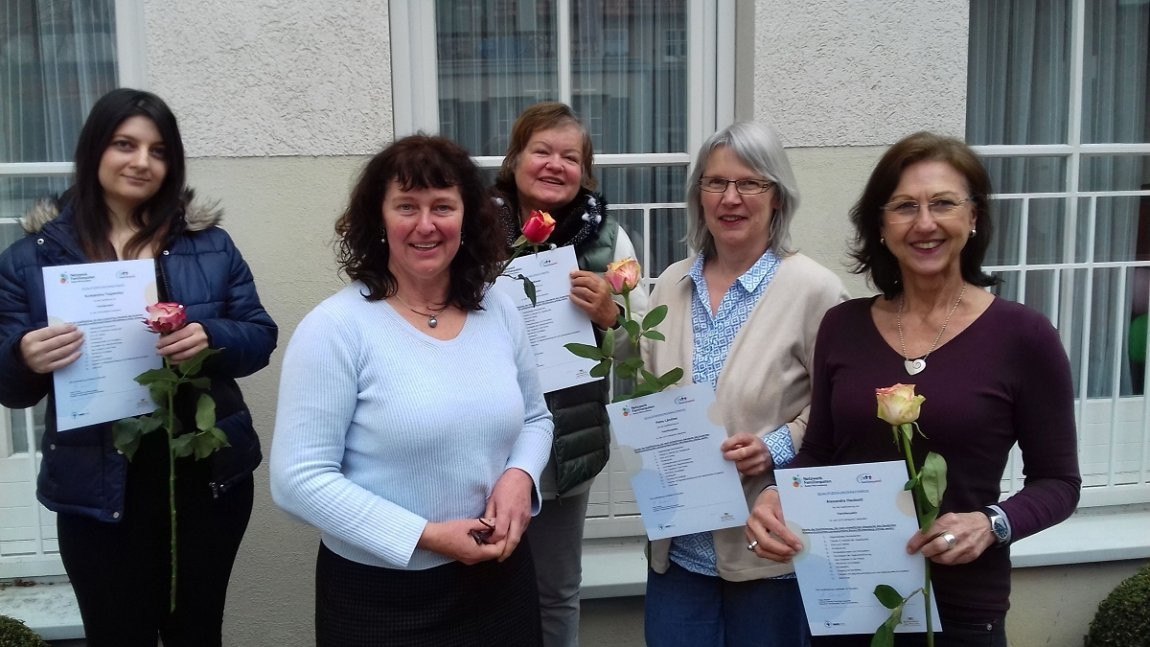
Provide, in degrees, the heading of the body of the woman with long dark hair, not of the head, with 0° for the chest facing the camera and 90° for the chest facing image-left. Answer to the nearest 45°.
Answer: approximately 0°

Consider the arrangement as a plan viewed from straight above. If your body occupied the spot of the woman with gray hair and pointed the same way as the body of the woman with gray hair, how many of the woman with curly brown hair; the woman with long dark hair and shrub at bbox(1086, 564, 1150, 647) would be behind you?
1

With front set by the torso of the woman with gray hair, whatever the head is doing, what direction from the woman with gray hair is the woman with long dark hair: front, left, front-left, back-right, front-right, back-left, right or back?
front-right

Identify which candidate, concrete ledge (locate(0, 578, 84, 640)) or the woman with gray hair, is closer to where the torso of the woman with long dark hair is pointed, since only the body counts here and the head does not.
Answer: the woman with gray hair

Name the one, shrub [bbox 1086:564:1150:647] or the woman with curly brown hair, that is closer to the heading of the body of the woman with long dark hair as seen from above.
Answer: the woman with curly brown hair

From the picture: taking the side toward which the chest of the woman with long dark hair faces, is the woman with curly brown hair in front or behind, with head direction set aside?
in front

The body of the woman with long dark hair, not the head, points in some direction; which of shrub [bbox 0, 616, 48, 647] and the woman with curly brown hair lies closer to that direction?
the woman with curly brown hair

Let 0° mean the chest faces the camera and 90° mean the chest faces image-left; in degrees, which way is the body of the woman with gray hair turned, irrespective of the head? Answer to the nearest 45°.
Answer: approximately 45°
